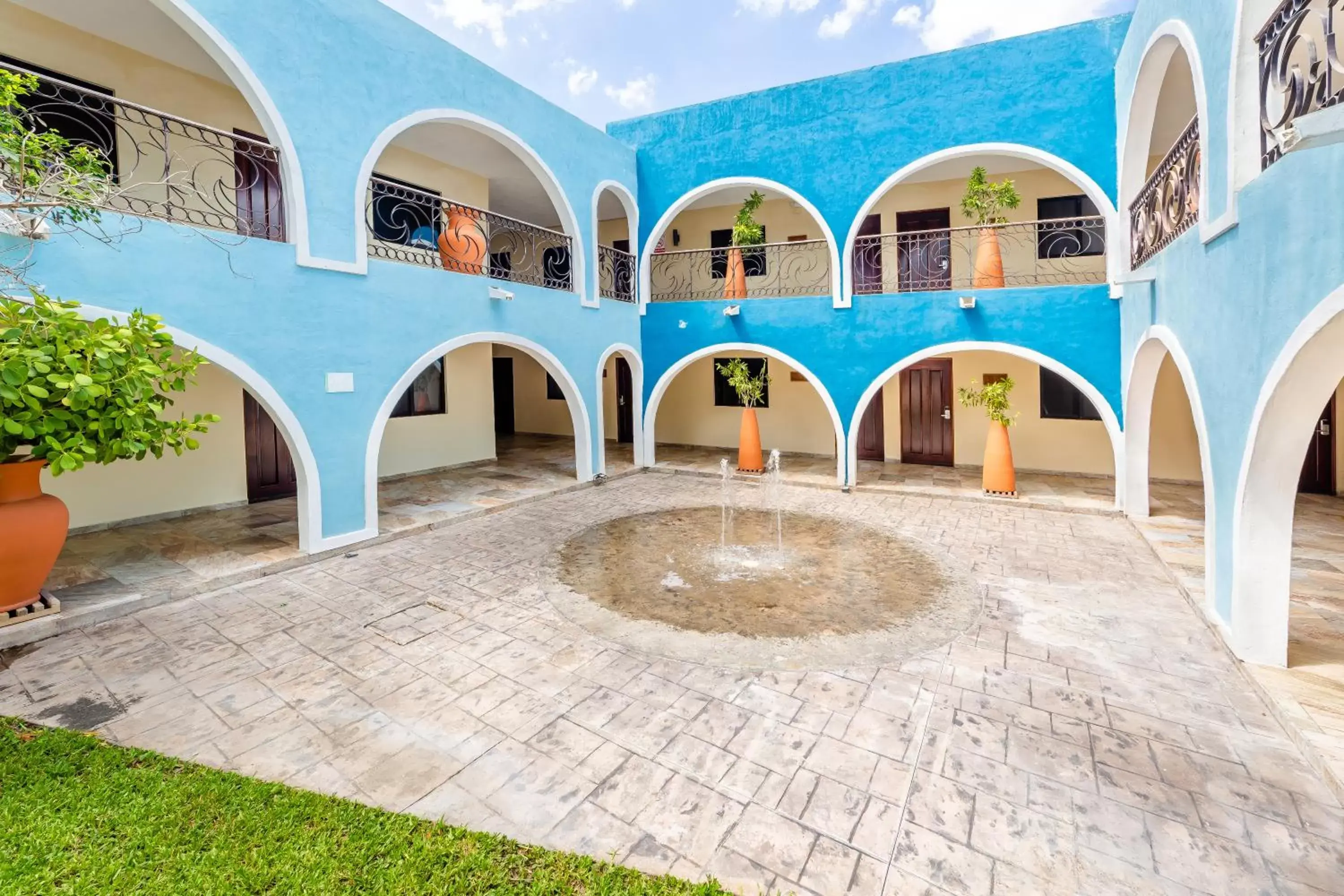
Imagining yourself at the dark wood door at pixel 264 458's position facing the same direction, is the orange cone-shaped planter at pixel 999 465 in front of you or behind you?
in front

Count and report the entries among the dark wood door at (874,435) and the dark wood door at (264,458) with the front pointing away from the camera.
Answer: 0

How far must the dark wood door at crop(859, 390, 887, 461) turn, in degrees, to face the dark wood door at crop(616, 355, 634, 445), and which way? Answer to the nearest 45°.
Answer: approximately 90° to its right

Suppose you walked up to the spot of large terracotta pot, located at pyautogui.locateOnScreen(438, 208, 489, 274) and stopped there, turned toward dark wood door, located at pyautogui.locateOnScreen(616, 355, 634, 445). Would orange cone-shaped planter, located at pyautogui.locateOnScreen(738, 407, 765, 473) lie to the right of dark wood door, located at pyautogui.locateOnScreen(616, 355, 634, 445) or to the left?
right

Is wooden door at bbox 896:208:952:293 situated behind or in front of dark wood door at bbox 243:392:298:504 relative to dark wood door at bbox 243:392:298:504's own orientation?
in front

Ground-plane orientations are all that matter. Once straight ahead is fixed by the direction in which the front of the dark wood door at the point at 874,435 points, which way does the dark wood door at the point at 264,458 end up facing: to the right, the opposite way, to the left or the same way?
to the left

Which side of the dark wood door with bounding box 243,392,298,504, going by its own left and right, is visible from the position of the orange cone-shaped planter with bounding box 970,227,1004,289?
front

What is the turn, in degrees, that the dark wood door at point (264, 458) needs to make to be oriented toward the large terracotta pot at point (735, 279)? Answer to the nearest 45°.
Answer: approximately 45° to its left

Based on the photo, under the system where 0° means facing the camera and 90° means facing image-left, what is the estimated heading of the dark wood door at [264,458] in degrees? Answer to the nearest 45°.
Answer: approximately 315°
